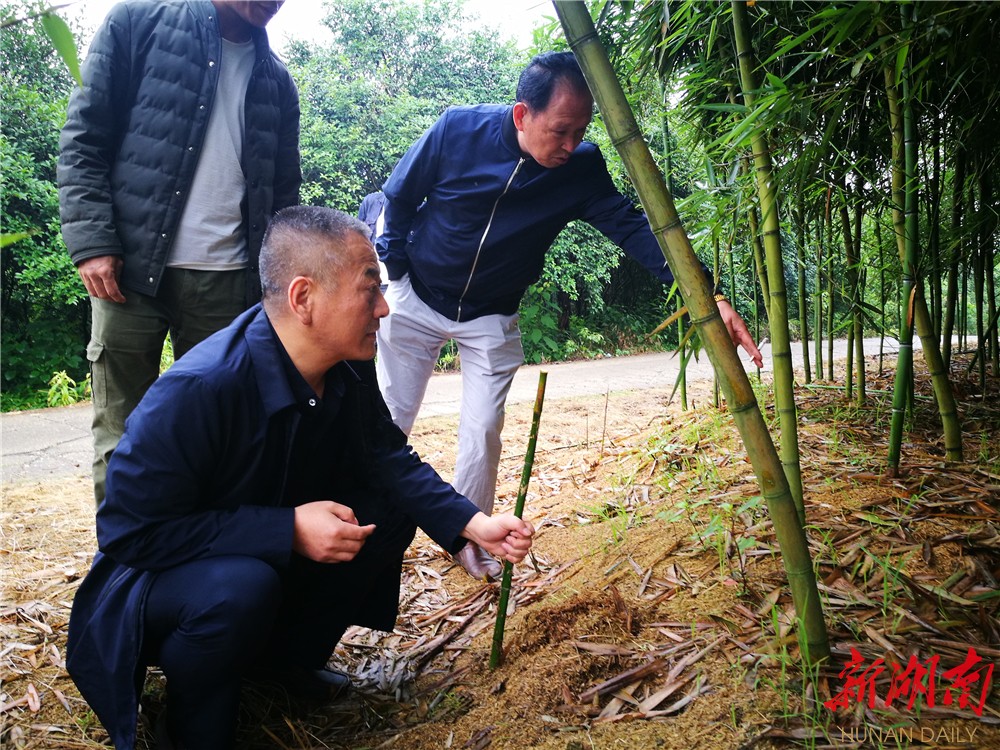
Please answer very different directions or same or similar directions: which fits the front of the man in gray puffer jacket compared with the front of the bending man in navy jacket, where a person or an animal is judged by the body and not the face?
same or similar directions

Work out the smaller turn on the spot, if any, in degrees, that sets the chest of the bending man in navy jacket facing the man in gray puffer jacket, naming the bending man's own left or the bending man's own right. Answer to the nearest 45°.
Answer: approximately 90° to the bending man's own right

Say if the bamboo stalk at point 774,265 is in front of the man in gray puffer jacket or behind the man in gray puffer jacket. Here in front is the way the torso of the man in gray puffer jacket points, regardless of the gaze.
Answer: in front

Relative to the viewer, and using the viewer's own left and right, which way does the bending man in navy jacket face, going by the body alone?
facing the viewer and to the right of the viewer

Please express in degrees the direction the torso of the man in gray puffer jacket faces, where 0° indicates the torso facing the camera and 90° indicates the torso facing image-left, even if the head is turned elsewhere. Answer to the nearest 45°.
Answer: approximately 315°

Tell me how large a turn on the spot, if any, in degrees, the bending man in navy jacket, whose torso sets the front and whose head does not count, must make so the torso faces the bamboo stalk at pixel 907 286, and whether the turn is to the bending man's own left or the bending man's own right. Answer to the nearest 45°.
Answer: approximately 45° to the bending man's own left

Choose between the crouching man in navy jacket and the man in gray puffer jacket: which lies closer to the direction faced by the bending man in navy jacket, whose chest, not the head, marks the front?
the crouching man in navy jacket

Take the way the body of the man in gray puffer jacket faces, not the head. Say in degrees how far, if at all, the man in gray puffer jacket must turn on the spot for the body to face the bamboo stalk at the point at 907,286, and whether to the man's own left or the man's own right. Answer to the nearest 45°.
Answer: approximately 45° to the man's own left

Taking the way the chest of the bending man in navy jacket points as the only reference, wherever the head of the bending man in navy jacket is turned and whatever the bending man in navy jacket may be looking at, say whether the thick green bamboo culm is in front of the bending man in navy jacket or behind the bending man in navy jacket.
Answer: in front

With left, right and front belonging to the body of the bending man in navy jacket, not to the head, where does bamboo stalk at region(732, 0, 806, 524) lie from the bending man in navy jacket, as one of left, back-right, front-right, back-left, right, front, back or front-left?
front

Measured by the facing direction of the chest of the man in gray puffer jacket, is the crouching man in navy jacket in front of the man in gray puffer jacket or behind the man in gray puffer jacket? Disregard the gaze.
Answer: in front

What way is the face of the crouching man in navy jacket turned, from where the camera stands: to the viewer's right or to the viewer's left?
to the viewer's right
